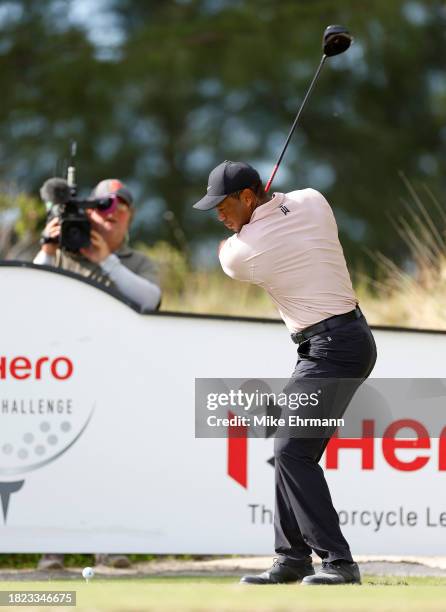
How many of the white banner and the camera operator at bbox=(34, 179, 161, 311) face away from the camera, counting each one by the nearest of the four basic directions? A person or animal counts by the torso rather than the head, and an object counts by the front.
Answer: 0

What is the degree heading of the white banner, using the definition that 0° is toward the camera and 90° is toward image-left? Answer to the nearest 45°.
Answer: approximately 0°
